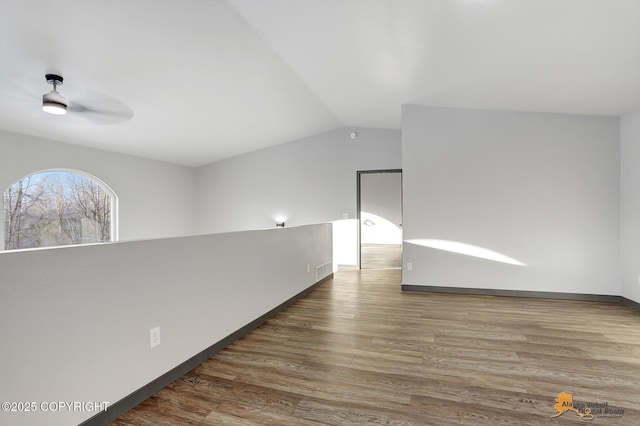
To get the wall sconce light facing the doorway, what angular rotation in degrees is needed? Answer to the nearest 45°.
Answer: approximately 135° to its left

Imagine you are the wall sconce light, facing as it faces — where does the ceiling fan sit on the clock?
The ceiling fan is roughly at 1 o'clock from the wall sconce light.

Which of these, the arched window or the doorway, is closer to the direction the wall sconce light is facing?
the arched window

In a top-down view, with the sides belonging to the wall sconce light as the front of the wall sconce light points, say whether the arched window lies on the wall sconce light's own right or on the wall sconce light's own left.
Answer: on the wall sconce light's own right

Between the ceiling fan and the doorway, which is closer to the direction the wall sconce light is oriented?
the ceiling fan

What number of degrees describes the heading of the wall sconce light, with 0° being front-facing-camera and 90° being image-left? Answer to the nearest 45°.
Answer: approximately 0°
